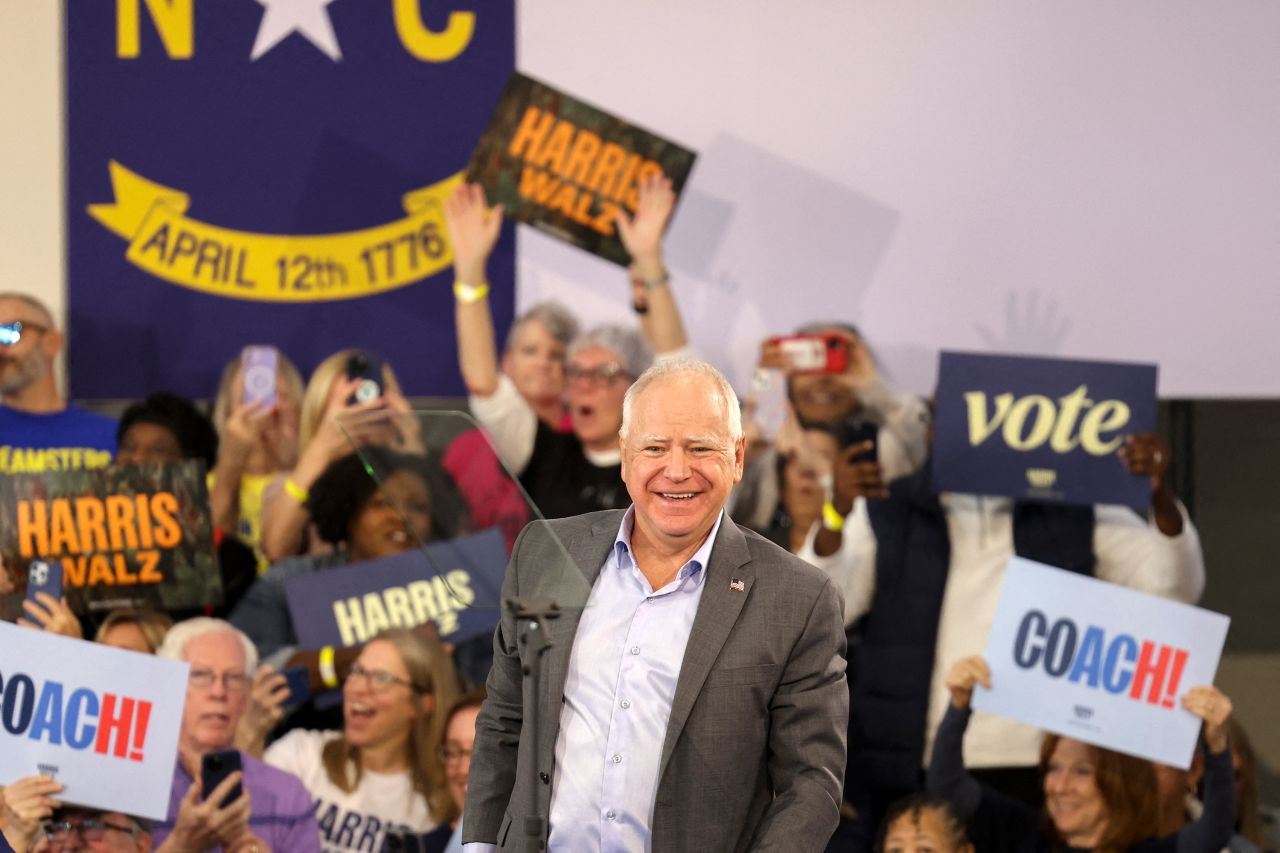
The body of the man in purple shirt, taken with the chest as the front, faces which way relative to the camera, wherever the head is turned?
toward the camera

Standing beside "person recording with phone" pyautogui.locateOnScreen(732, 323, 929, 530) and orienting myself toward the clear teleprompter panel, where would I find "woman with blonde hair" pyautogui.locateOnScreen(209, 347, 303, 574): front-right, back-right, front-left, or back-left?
front-right

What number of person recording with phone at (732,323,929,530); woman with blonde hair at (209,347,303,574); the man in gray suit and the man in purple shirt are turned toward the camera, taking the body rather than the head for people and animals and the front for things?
4

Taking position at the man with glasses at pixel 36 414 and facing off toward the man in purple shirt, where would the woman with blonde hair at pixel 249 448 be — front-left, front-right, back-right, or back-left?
front-left

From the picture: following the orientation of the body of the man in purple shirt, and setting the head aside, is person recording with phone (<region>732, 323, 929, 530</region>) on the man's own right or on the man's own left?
on the man's own left

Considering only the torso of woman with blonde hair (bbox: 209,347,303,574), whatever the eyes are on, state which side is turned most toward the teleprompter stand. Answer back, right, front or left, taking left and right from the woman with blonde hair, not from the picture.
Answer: front

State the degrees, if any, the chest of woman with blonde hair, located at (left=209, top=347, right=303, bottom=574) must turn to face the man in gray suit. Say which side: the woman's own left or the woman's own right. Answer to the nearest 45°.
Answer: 0° — they already face them

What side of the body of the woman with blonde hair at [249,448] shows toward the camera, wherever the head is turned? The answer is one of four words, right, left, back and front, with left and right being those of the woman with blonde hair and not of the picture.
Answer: front

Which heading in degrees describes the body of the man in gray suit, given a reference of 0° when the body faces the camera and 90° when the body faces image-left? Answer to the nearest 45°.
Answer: approximately 0°

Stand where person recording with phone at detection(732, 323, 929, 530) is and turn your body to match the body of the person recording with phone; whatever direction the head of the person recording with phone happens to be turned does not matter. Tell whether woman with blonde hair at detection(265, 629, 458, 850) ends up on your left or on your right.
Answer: on your right

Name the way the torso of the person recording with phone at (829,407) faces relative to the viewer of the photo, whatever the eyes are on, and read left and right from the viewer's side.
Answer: facing the viewer

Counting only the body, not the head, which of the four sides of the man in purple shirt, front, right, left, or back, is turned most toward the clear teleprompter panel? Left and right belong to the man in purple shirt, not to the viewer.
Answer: front

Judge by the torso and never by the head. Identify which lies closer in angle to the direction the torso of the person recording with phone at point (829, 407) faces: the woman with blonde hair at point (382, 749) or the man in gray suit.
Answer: the man in gray suit
